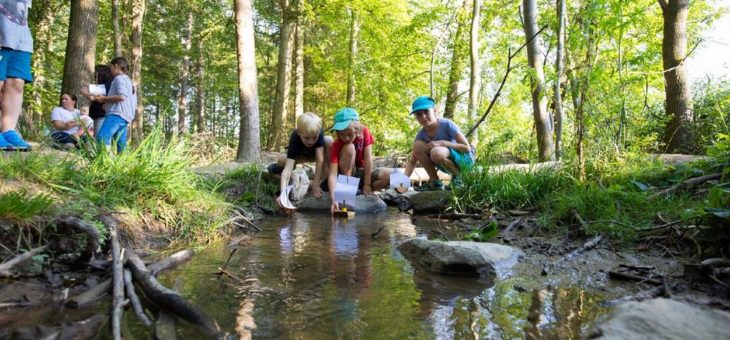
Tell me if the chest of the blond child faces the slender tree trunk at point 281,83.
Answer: no

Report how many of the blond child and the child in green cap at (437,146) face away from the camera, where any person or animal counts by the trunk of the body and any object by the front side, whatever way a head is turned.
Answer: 0

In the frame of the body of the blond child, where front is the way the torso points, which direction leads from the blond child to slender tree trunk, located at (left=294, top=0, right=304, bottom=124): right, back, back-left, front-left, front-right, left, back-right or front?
back

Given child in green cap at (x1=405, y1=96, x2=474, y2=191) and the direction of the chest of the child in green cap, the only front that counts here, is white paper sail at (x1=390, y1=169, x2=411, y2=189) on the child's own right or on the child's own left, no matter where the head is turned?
on the child's own right

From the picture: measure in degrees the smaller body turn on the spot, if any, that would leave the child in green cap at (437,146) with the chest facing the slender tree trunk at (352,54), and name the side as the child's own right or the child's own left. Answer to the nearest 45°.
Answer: approximately 135° to the child's own right

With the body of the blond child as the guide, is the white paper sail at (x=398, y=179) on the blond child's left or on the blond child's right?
on the blond child's left

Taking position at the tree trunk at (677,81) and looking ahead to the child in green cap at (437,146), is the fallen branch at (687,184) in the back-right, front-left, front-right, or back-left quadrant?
front-left

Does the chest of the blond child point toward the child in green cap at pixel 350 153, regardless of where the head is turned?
no

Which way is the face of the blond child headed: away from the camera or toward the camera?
toward the camera

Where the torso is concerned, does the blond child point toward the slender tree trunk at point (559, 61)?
no

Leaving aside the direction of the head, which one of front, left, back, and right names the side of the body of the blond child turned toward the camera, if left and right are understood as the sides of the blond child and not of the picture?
front

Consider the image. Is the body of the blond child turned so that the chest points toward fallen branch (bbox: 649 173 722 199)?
no

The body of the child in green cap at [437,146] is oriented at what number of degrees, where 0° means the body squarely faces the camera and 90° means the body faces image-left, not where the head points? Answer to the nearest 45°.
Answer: approximately 45°

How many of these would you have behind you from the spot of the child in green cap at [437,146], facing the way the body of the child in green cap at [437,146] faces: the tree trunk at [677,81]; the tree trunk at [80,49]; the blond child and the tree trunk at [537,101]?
2

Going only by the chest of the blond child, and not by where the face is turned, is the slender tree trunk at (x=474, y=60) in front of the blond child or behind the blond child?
behind

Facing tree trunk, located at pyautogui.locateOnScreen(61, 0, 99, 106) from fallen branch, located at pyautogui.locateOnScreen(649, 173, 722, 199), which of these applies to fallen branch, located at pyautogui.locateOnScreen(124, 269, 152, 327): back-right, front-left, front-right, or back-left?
front-left
